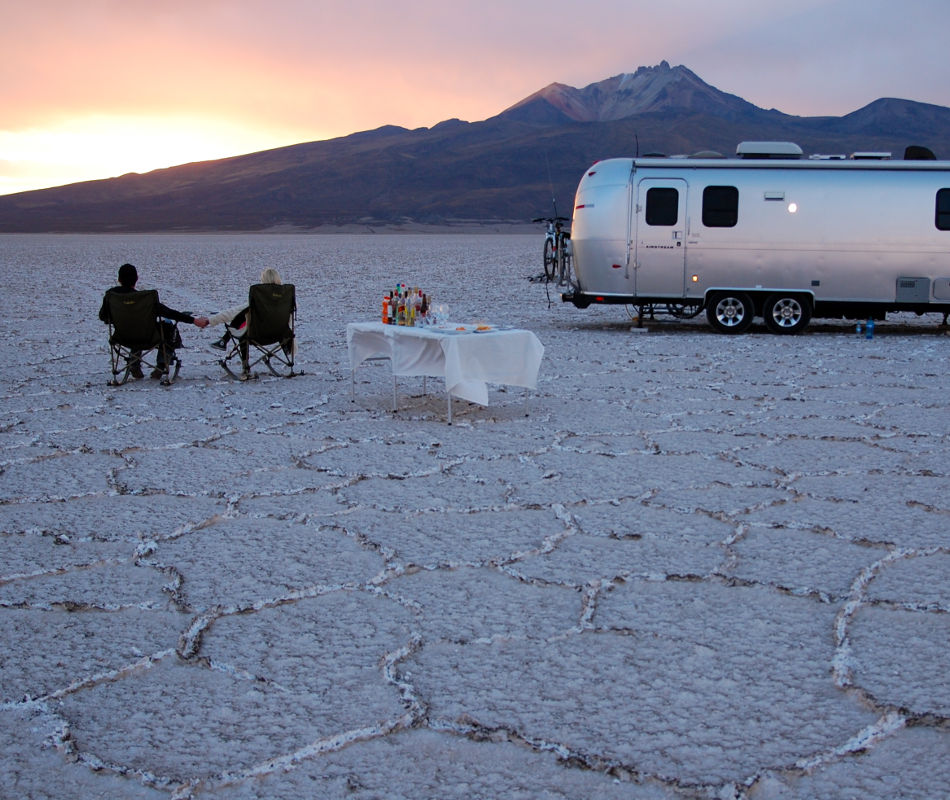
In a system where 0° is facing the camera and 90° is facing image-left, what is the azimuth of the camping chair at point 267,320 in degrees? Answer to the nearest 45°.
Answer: approximately 135°

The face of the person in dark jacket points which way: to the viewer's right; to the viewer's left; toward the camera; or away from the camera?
away from the camera

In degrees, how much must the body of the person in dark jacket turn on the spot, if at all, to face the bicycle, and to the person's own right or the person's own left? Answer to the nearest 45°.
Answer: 0° — they already face it

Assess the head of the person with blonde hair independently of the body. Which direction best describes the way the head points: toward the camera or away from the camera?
away from the camera

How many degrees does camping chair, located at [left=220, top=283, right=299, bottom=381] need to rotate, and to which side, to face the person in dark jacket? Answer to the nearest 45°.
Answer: approximately 45° to its left

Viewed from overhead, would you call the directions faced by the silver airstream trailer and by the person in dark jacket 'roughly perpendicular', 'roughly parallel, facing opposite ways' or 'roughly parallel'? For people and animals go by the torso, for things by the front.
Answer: roughly perpendicular

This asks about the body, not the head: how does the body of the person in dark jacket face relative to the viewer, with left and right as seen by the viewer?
facing away from the viewer and to the right of the viewer

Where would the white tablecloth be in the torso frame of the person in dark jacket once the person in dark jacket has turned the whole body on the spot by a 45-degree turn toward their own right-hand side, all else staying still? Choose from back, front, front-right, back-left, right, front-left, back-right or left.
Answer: front-right

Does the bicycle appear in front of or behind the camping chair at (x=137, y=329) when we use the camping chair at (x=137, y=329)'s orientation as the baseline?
in front

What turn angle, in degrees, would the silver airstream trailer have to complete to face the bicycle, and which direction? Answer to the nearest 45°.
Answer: approximately 135° to its left

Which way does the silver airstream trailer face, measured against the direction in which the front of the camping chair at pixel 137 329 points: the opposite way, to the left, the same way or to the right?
to the right

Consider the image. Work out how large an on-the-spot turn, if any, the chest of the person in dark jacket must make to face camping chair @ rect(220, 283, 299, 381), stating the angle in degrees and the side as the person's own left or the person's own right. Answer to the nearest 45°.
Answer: approximately 45° to the person's own right

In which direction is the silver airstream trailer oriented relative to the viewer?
to the viewer's right

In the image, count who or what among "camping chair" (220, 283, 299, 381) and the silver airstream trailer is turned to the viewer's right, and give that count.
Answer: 1

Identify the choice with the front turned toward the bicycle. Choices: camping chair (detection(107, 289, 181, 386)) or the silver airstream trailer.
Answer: the camping chair
